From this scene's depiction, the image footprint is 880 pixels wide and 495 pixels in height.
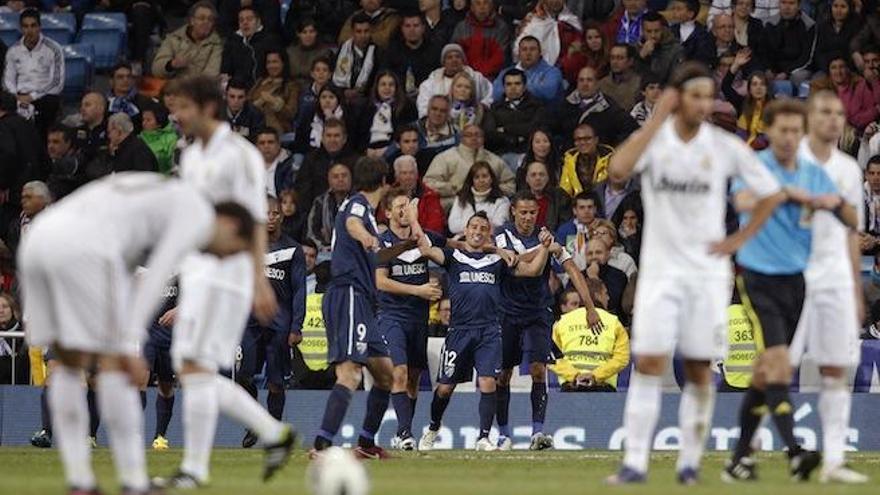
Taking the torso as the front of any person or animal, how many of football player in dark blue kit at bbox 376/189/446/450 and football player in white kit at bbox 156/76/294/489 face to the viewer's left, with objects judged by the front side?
1

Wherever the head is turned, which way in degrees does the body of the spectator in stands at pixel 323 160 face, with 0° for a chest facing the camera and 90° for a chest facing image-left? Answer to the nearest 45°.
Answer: approximately 0°

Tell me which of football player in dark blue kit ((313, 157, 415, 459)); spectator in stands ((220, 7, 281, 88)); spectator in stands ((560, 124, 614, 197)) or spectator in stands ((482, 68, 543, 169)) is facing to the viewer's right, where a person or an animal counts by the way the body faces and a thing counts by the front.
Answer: the football player in dark blue kit

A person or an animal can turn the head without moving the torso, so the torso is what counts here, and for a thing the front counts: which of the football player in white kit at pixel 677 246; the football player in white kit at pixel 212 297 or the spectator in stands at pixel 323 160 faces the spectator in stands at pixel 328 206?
the spectator in stands at pixel 323 160

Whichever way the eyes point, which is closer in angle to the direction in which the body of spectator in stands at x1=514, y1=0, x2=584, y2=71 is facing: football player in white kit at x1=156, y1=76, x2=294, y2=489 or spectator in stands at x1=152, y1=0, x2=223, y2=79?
the football player in white kit

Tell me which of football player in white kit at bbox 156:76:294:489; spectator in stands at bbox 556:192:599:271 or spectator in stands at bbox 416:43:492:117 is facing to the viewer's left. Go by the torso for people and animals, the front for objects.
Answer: the football player in white kit
